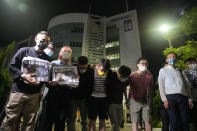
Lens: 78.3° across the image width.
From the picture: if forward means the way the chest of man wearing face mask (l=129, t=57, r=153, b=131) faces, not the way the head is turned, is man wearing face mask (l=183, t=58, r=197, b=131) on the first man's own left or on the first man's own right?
on the first man's own left

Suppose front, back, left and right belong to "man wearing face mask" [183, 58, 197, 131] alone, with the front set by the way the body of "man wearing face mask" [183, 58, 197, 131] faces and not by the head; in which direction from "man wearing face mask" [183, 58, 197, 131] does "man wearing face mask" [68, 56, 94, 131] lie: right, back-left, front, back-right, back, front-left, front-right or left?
front-right

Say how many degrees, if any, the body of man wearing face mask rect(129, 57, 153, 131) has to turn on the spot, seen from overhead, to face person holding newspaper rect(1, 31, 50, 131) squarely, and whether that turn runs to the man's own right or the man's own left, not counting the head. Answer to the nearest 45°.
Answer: approximately 45° to the man's own right

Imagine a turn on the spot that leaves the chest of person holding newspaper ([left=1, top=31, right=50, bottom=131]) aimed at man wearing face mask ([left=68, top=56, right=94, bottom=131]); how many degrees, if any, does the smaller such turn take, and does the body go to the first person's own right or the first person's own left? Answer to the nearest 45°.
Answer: approximately 45° to the first person's own left

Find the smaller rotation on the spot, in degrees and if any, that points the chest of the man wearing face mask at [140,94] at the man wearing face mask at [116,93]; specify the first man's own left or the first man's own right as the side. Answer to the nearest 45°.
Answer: approximately 90° to the first man's own right

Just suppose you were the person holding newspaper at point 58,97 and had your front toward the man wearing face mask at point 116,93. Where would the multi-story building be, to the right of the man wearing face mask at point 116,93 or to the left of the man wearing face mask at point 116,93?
left

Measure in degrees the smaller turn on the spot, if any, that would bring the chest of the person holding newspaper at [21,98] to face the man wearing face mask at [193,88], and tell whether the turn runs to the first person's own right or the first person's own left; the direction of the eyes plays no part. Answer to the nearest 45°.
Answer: approximately 45° to the first person's own left

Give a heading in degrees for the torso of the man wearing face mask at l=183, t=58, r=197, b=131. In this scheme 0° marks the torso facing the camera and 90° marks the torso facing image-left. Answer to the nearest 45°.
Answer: approximately 0°

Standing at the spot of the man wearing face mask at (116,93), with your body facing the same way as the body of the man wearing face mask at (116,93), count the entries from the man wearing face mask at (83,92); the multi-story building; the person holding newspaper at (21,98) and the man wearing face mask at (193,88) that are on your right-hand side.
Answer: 2

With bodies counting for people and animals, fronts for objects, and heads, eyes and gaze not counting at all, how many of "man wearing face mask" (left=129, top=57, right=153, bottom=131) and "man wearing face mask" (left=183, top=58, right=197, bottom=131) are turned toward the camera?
2

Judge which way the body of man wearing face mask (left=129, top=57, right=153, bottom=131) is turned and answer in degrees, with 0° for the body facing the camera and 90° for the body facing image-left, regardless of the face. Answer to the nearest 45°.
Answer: approximately 0°
